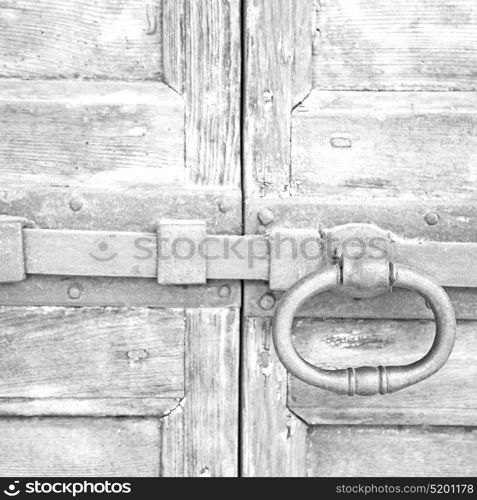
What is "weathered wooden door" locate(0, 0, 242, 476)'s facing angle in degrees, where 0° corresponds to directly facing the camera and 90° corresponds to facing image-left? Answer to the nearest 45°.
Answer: approximately 0°

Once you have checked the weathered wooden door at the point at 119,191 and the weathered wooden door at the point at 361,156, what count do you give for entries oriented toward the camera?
2
